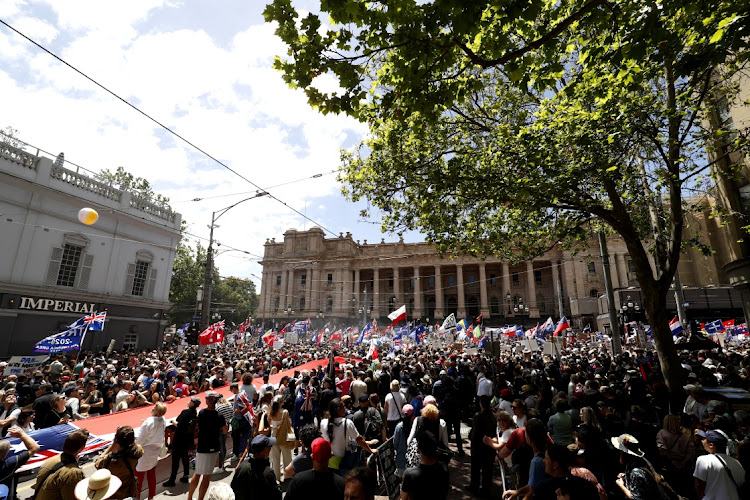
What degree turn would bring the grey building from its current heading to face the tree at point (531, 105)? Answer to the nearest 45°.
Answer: approximately 45° to its right

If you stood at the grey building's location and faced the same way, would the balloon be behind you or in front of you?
in front

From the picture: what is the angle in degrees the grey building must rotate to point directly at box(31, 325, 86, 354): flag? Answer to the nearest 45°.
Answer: approximately 45° to its right

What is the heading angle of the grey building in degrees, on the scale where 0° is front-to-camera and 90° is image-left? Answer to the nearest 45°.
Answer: approximately 315°

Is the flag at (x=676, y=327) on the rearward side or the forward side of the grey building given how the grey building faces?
on the forward side

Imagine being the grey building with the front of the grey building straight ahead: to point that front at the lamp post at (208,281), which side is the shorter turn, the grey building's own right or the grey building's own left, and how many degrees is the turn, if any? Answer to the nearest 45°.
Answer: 0° — it already faces it
